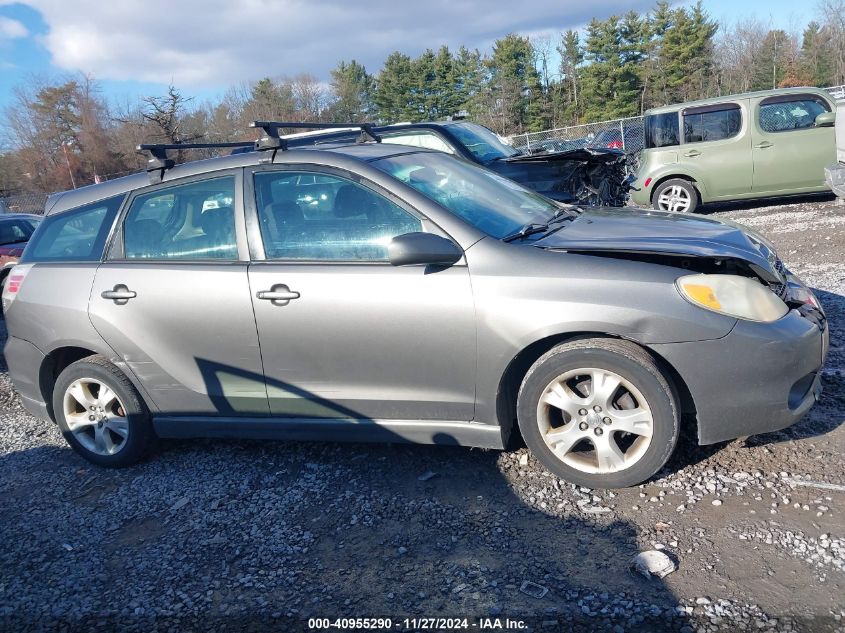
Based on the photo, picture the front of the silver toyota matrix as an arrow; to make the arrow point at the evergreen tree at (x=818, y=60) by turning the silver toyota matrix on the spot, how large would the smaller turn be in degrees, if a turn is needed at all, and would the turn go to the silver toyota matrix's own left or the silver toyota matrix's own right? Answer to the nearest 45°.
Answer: approximately 45° to the silver toyota matrix's own left

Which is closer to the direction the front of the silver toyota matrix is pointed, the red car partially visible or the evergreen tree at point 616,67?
the evergreen tree

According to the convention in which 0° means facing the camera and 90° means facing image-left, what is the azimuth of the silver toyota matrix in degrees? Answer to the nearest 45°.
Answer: approximately 270°

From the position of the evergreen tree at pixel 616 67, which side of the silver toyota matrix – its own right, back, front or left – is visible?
left

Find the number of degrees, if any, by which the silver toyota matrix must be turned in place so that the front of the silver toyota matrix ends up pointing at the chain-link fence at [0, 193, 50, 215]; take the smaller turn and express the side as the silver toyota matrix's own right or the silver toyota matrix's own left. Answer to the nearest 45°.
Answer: approximately 135° to the silver toyota matrix's own left

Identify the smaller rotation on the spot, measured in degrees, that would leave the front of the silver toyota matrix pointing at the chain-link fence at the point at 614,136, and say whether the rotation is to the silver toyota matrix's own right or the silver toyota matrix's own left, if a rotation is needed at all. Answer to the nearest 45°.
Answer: approximately 90° to the silver toyota matrix's own left

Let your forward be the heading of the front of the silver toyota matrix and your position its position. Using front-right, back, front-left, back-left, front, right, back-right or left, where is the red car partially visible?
back-left

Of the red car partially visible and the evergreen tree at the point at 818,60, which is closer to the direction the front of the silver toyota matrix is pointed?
the evergreen tree
